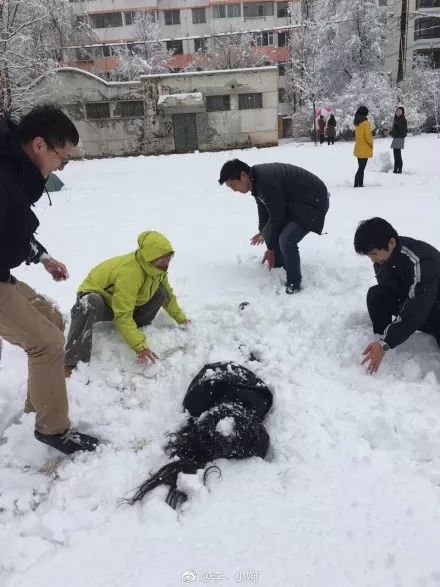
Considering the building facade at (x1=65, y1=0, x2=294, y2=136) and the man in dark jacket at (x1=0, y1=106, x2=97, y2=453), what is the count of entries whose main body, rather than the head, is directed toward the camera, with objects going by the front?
1

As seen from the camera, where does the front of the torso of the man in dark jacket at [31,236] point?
to the viewer's right

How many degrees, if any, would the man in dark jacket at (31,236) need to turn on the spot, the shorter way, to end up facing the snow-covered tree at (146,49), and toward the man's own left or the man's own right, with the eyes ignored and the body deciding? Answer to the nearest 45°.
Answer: approximately 90° to the man's own left

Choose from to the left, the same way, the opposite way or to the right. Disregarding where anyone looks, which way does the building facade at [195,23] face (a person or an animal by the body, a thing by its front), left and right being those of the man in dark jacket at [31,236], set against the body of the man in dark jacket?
to the right

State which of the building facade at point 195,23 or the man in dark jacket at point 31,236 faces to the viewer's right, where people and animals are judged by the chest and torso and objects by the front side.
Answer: the man in dark jacket

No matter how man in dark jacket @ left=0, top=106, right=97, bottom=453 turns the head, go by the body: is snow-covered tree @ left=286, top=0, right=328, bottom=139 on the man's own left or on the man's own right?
on the man's own left

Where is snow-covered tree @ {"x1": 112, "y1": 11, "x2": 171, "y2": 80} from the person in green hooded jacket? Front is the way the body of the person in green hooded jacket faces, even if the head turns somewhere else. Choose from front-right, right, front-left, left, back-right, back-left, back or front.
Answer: back-left
